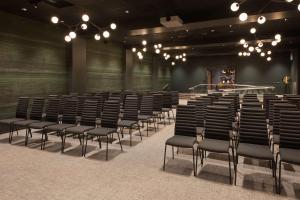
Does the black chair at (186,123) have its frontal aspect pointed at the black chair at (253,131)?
no

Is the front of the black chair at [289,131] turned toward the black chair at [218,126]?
no

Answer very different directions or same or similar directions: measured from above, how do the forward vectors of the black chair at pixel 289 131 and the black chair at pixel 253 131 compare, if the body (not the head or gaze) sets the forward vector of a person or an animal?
same or similar directions

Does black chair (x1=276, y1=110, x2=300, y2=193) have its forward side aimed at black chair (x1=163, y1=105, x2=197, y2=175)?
no

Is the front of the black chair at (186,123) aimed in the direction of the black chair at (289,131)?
no

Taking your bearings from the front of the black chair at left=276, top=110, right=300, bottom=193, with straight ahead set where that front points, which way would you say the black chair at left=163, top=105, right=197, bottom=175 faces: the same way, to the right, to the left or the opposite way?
the same way
